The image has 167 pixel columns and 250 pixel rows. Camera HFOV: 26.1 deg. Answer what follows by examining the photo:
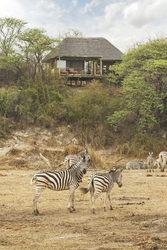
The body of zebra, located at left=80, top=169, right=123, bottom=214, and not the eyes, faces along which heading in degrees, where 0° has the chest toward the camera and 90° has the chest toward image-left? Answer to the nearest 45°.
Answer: approximately 225°

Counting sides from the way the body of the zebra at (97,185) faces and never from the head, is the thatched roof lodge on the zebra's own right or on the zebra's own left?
on the zebra's own left

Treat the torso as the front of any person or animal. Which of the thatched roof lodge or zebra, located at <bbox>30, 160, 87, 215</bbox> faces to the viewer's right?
the zebra

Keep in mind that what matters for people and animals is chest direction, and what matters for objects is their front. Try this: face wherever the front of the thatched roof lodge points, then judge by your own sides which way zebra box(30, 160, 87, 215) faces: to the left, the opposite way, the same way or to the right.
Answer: to the left

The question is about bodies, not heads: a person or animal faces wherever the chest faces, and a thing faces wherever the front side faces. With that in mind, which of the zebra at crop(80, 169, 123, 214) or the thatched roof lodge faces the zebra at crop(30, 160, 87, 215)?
the thatched roof lodge

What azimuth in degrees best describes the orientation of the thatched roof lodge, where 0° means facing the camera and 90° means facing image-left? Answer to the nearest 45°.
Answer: approximately 0°

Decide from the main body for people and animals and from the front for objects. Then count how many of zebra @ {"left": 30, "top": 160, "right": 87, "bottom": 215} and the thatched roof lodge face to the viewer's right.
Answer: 1

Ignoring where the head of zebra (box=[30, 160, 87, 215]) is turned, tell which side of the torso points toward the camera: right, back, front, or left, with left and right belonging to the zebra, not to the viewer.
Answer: right

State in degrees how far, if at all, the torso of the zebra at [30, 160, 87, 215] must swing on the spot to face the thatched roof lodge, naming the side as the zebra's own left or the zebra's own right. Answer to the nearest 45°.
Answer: approximately 90° to the zebra's own left

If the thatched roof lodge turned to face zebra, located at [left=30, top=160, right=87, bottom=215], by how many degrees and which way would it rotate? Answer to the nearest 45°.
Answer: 0° — it already faces it

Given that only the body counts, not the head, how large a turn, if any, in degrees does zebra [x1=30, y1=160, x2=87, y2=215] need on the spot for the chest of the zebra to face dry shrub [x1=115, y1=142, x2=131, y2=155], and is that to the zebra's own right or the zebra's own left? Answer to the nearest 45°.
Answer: approximately 90° to the zebra's own left

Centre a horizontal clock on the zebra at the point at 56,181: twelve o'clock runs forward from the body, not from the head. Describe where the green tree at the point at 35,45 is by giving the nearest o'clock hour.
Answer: The green tree is roughly at 9 o'clock from the zebra.
